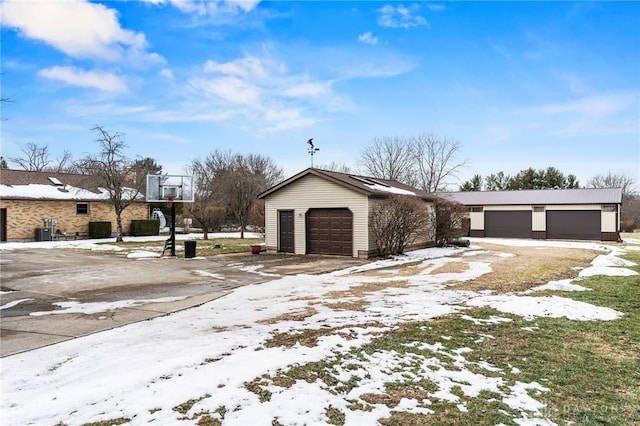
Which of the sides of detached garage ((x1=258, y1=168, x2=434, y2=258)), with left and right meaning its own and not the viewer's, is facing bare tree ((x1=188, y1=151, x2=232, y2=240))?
right

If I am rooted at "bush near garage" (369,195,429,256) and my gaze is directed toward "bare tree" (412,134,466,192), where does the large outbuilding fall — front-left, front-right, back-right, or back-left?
front-right

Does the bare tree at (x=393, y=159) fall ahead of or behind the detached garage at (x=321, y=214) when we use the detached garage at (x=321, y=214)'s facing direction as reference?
behind

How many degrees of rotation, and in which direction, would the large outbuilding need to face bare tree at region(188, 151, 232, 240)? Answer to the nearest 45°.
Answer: approximately 90° to its right

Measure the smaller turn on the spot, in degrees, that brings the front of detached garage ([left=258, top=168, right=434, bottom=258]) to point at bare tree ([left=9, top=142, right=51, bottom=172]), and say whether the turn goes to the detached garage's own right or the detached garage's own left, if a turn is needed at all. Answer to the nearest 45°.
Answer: approximately 90° to the detached garage's own right

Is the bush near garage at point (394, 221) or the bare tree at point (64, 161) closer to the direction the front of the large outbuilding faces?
the bush near garage

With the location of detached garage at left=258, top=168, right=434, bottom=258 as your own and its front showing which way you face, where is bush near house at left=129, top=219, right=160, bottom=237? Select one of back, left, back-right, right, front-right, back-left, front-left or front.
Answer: right

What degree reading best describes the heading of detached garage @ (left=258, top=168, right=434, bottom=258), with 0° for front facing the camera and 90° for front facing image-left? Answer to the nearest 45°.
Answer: approximately 45°

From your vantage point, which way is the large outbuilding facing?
toward the camera

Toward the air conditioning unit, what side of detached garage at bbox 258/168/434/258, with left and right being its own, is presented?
right

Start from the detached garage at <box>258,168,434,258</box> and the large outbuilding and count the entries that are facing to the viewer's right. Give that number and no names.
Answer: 0

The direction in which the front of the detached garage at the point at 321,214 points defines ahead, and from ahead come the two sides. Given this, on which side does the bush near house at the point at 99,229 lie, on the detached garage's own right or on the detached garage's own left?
on the detached garage's own right

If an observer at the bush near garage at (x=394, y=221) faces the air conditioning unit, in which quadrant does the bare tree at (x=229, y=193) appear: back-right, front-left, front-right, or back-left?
front-right

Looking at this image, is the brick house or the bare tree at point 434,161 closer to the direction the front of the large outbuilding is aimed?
the brick house

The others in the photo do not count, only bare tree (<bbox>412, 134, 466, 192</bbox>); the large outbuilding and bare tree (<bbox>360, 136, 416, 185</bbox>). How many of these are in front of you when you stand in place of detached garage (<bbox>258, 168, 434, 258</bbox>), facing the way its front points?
0

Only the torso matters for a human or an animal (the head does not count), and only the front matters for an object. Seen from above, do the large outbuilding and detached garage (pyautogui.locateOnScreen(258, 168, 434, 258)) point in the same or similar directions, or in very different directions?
same or similar directions

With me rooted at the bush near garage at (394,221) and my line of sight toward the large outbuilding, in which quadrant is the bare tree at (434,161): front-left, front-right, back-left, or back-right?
front-left
